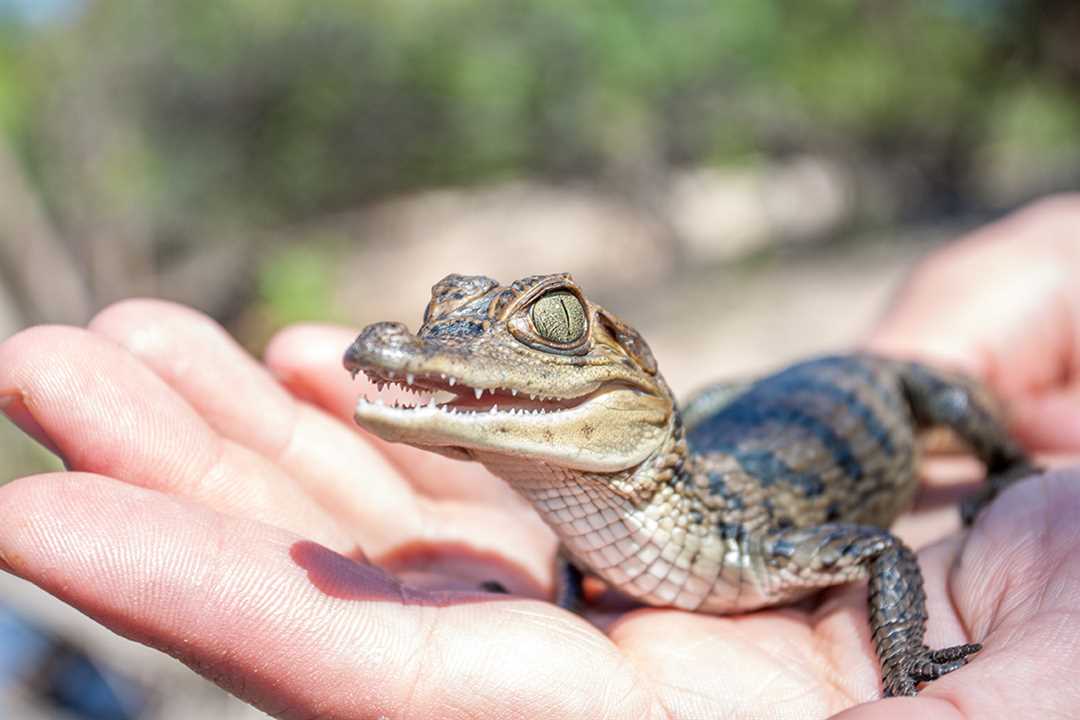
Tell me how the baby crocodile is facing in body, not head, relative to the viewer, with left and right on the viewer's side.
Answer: facing the viewer and to the left of the viewer
